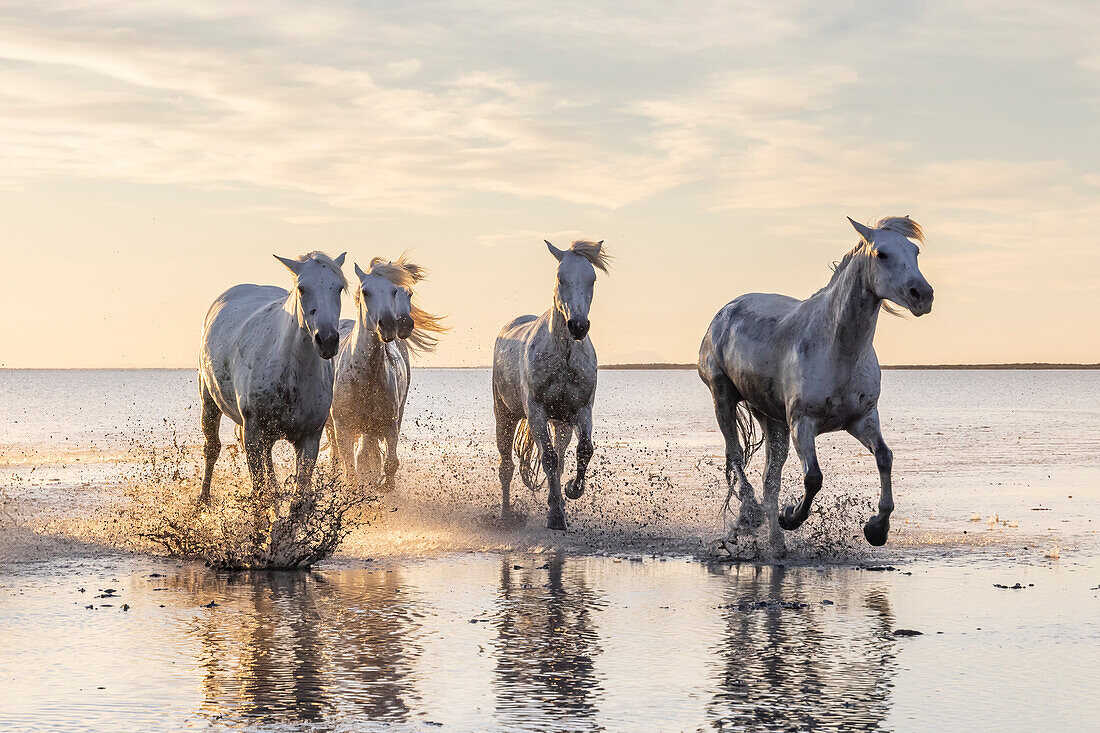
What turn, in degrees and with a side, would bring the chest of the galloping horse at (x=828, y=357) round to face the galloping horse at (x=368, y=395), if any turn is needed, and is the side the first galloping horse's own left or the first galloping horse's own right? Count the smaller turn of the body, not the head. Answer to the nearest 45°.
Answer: approximately 180°

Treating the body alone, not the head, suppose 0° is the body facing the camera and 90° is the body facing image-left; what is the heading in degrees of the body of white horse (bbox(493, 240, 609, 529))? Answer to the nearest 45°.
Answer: approximately 315°

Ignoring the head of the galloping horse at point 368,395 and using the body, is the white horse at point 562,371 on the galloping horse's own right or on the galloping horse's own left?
on the galloping horse's own left

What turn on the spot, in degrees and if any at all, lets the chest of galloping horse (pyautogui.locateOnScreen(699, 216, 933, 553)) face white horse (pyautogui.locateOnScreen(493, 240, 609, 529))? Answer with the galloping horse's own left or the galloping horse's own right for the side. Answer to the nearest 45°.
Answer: approximately 180°

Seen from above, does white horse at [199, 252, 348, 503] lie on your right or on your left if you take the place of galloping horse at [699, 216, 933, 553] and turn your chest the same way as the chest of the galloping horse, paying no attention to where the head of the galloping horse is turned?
on your right

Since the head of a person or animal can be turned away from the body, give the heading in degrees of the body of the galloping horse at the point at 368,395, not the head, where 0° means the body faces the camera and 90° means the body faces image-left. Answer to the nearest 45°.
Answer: approximately 0°

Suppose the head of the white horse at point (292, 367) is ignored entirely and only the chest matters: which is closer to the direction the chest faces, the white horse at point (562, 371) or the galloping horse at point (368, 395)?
the white horse
